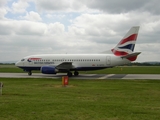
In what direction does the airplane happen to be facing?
to the viewer's left
